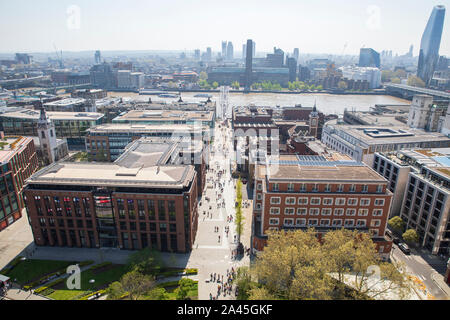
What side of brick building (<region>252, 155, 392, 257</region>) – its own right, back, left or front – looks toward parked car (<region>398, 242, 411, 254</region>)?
left

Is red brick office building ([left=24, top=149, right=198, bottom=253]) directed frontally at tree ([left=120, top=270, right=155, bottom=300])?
yes

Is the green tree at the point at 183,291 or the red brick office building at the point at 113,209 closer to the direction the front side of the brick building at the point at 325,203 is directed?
the green tree

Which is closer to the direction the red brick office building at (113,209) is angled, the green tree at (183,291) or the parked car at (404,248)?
the green tree

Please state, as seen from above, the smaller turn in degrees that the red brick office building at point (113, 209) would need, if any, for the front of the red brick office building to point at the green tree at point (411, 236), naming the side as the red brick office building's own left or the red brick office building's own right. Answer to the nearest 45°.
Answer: approximately 90° to the red brick office building's own left

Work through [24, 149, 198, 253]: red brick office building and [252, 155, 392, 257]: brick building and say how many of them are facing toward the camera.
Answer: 2

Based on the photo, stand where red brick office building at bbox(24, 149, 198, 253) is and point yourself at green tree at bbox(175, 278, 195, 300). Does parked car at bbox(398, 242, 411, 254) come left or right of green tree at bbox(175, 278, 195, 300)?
left

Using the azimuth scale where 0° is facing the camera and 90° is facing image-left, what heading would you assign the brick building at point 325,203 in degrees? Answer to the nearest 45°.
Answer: approximately 0°

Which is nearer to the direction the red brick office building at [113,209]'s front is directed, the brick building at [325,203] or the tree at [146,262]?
the tree

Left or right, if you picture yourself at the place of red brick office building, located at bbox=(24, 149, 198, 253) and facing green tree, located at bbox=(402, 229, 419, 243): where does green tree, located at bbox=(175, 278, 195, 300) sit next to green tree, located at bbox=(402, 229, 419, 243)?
right
